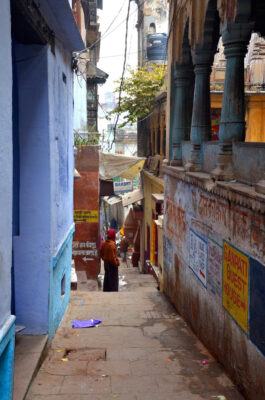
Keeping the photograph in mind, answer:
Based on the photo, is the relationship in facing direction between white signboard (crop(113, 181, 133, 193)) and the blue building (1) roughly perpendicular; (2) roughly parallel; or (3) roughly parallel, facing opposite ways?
roughly perpendicular

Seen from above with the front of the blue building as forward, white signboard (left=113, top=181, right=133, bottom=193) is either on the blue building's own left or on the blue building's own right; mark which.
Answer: on the blue building's own left

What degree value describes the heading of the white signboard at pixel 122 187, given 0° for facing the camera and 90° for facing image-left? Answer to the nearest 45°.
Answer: approximately 0°

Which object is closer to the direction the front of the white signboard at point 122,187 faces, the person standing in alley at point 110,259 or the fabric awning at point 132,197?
the person standing in alley

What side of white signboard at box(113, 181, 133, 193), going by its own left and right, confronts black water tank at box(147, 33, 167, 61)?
back

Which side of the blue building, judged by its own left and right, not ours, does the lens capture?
right

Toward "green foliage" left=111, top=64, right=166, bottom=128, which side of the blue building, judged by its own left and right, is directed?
left

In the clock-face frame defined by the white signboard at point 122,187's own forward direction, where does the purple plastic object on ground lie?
The purple plastic object on ground is roughly at 12 o'clock from the white signboard.

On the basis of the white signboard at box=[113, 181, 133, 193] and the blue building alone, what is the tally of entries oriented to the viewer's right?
1
